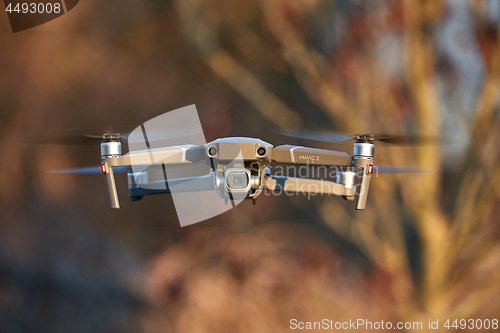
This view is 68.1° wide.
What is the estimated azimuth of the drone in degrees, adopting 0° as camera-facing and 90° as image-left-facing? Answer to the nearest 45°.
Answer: approximately 0°
